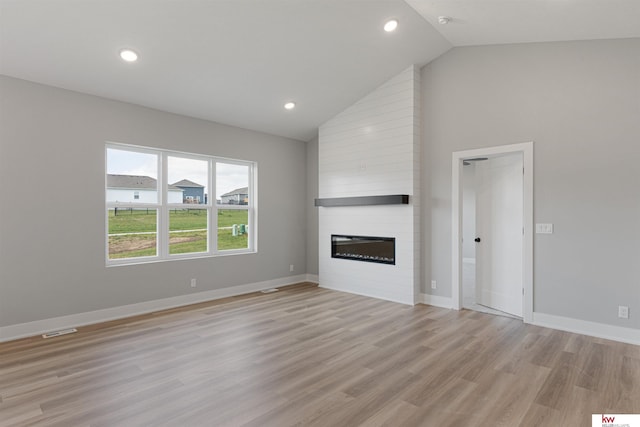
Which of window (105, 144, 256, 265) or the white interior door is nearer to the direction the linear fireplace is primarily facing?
the window

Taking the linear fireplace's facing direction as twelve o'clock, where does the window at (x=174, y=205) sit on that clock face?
The window is roughly at 1 o'clock from the linear fireplace.

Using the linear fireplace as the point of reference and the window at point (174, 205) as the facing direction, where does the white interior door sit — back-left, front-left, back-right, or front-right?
back-left

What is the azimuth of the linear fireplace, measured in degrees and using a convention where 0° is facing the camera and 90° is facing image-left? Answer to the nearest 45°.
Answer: approximately 45°

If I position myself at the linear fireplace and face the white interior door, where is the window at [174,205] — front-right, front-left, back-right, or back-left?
back-right

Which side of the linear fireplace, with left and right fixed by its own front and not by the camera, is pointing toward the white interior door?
left
